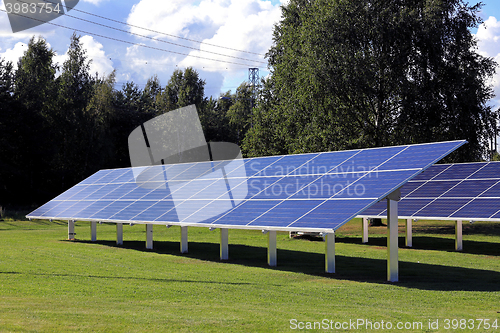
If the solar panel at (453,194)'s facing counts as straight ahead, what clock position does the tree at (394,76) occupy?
The tree is roughly at 4 o'clock from the solar panel.

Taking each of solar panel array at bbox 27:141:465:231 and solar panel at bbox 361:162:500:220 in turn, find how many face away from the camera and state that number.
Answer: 0

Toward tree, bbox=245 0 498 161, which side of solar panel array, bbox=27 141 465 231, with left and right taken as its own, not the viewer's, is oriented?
back

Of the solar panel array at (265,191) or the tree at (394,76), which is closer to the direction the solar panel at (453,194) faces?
the solar panel array
